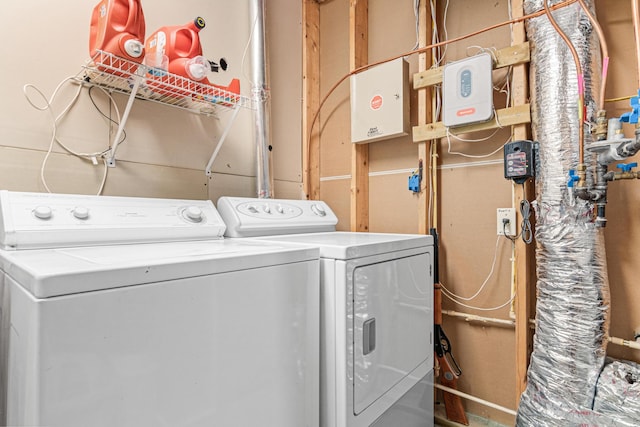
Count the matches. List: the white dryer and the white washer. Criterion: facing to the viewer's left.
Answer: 0

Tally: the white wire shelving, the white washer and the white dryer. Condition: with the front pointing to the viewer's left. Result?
0

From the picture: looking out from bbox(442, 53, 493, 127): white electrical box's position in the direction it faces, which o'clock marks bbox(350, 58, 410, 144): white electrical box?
bbox(350, 58, 410, 144): white electrical box is roughly at 2 o'clock from bbox(442, 53, 493, 127): white electrical box.

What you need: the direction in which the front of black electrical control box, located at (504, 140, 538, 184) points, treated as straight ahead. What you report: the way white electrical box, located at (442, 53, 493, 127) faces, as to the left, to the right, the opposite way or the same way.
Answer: the same way

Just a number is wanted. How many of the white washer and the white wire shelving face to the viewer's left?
0

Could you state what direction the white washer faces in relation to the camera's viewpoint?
facing the viewer and to the right of the viewer

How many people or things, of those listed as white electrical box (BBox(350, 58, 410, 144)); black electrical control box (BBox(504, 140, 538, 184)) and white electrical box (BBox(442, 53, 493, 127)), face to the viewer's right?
0

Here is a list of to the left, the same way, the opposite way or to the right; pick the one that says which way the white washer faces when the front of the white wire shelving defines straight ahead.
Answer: the same way

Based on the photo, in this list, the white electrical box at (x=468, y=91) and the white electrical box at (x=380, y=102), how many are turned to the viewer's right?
0
